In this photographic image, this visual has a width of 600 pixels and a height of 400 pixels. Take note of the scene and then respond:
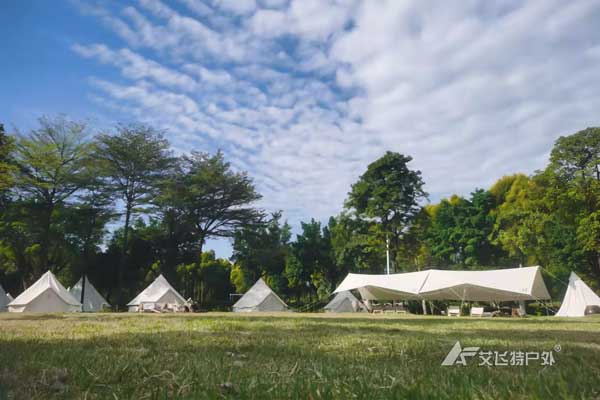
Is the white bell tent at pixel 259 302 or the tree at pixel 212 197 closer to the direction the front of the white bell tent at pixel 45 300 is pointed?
the white bell tent

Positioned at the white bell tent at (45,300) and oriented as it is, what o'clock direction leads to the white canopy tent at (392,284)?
The white canopy tent is roughly at 10 o'clock from the white bell tent.

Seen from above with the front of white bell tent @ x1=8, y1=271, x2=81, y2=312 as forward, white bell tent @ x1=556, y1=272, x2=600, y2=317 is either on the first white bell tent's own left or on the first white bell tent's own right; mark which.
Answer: on the first white bell tent's own left

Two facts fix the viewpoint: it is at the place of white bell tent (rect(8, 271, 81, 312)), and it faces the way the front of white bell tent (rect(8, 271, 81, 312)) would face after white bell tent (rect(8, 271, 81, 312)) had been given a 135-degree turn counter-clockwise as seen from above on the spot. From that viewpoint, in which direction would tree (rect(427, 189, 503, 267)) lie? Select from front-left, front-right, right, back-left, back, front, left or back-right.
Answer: front-right

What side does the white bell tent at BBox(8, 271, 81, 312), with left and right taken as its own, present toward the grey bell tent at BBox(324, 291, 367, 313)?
left

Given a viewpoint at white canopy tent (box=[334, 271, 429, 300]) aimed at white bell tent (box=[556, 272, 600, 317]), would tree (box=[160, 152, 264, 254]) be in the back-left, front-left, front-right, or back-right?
back-left

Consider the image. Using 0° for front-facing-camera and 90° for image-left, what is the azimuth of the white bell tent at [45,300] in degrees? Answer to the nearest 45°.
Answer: approximately 0°

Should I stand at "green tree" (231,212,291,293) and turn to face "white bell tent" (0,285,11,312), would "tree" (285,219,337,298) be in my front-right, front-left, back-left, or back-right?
back-left
